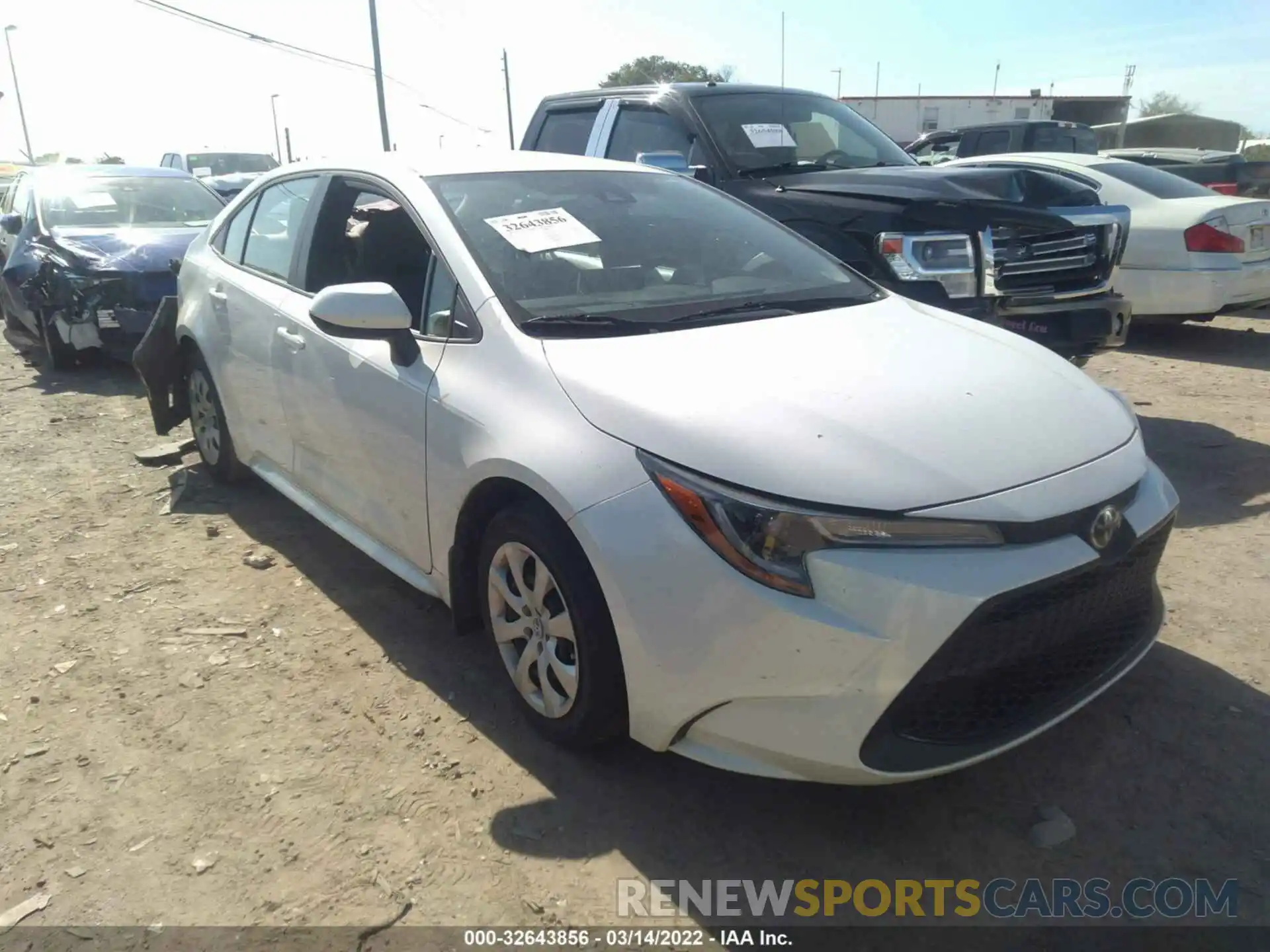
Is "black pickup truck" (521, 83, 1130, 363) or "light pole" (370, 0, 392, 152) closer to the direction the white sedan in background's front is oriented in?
the light pole

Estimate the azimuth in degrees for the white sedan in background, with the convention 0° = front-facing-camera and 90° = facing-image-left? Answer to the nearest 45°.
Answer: approximately 135°

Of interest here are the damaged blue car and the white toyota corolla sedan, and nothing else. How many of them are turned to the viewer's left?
0

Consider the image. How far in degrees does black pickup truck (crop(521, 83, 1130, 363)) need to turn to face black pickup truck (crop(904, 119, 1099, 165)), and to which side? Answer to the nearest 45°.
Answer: approximately 135° to its left

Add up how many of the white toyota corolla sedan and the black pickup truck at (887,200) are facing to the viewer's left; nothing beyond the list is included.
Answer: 0

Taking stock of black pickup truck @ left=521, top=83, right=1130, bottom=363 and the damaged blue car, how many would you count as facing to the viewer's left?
0

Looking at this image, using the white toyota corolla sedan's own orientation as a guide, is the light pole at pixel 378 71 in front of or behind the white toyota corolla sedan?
behind

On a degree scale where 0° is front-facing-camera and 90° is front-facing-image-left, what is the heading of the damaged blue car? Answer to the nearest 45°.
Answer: approximately 315°

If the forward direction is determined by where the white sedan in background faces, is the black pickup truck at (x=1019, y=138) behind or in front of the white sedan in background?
in front

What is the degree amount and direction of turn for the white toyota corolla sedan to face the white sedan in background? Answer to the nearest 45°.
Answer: approximately 90° to its left

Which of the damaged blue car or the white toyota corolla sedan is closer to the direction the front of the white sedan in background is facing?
the damaged blue car

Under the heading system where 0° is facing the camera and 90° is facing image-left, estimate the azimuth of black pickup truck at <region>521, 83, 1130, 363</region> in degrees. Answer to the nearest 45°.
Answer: approximately 315°

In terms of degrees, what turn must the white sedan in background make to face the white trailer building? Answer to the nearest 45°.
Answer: approximately 45° to its right
